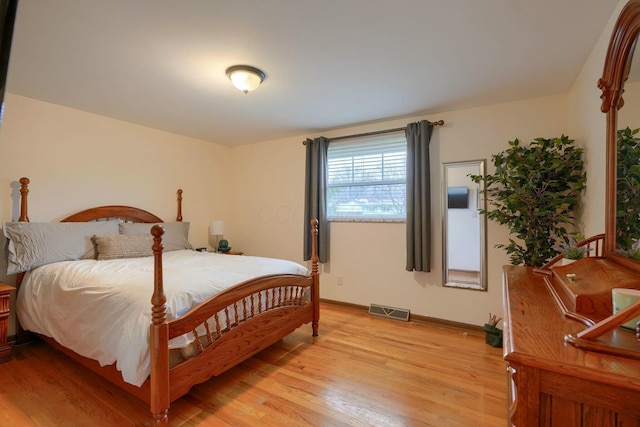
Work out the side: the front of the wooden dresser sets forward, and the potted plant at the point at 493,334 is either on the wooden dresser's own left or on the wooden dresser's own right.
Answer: on the wooden dresser's own right

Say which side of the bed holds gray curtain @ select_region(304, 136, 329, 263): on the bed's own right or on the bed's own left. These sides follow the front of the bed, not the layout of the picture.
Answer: on the bed's own left

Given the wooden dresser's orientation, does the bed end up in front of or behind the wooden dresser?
in front

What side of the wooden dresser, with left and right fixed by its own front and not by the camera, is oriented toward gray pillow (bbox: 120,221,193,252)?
front

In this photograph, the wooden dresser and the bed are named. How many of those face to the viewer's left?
1

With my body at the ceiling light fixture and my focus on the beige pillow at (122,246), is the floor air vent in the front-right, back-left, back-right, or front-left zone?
back-right

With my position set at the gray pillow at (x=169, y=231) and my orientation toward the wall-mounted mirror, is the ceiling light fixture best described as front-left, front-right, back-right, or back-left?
front-right

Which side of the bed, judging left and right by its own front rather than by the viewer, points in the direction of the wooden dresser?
front

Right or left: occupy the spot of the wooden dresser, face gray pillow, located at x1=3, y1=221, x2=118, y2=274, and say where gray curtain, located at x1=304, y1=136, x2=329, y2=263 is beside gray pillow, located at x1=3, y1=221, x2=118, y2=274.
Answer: right

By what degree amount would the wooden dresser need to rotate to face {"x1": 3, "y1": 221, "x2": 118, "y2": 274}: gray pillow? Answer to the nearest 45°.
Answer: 0° — it already faces it

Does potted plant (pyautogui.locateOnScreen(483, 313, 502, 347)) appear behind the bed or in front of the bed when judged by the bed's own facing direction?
in front

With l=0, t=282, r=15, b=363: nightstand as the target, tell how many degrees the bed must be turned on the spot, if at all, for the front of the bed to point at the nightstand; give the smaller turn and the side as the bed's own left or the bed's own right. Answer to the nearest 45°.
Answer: approximately 180°

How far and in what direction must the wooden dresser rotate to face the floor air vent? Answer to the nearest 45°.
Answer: approximately 45° to its right

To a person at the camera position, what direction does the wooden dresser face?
facing to the left of the viewer
